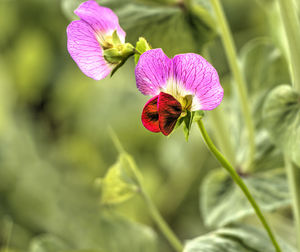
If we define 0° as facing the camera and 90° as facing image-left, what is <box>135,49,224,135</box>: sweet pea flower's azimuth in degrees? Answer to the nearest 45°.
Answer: approximately 45°
